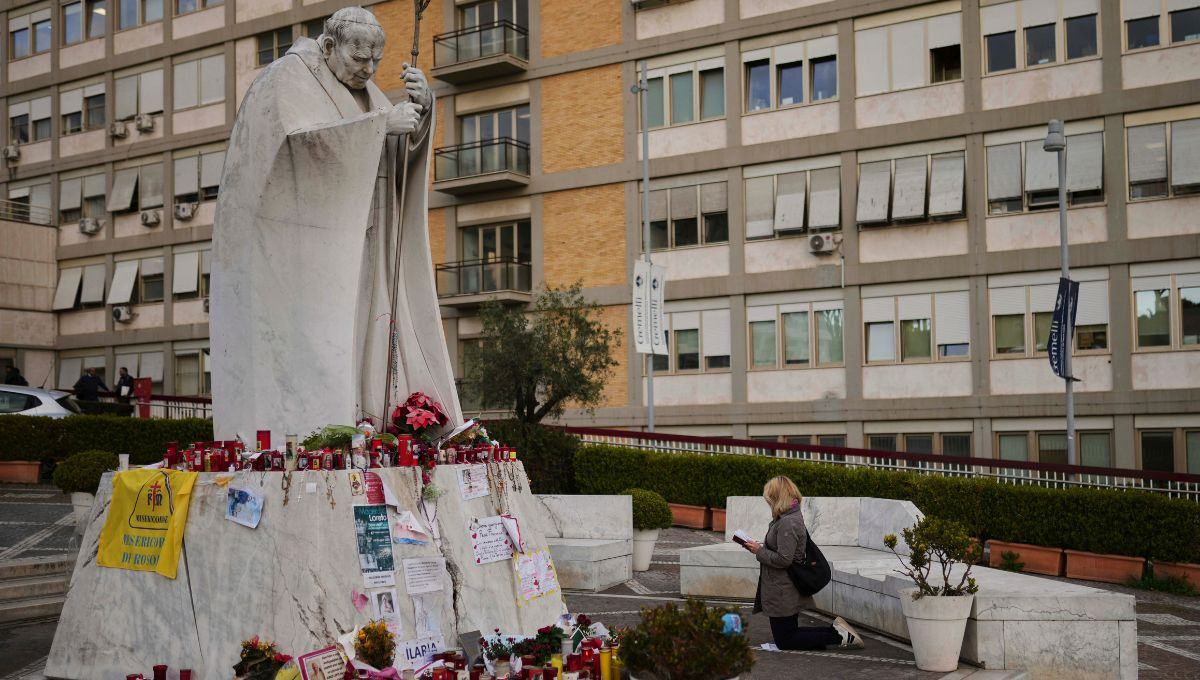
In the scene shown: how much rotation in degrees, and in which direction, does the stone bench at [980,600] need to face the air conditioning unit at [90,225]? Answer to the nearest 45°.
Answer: approximately 90° to its right

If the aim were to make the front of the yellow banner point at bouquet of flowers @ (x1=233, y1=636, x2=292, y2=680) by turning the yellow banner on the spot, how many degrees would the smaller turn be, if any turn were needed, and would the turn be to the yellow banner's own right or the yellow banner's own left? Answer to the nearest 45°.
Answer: approximately 45° to the yellow banner's own left

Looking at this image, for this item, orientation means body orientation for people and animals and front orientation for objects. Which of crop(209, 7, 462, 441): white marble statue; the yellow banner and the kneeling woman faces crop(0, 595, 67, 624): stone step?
the kneeling woman

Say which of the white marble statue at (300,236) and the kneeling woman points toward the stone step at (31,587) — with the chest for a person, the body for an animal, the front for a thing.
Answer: the kneeling woman

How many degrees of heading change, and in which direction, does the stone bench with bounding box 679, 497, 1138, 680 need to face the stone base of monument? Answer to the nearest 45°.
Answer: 0° — it already faces it

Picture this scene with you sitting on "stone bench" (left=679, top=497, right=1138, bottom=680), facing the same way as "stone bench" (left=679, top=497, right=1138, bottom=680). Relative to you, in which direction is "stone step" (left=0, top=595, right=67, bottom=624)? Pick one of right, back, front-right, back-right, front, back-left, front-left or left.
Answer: front-right

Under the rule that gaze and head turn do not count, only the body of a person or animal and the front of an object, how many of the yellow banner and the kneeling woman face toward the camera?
1

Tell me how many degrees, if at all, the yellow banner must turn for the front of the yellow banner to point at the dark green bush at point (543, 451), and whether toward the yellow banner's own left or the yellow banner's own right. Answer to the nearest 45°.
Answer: approximately 135° to the yellow banner's own left

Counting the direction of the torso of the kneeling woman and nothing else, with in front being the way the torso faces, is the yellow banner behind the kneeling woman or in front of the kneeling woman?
in front

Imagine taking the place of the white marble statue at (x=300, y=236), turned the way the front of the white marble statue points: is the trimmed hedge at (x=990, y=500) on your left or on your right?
on your left

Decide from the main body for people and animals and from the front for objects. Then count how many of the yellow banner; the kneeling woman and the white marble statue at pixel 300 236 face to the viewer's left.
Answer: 1

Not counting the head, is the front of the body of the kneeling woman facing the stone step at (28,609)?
yes

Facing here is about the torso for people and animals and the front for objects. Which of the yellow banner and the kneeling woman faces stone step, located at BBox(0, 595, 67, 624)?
the kneeling woman

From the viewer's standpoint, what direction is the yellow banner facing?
toward the camera

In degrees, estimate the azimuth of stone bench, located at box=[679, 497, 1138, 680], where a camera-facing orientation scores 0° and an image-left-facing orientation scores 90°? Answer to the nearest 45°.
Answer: approximately 45°

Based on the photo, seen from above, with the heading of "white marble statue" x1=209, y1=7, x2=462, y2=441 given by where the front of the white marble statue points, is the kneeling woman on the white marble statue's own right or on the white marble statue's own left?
on the white marble statue's own left

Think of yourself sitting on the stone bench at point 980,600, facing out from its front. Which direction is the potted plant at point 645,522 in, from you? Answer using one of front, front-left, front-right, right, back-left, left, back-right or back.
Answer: right

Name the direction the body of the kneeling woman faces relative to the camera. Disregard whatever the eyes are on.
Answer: to the viewer's left
